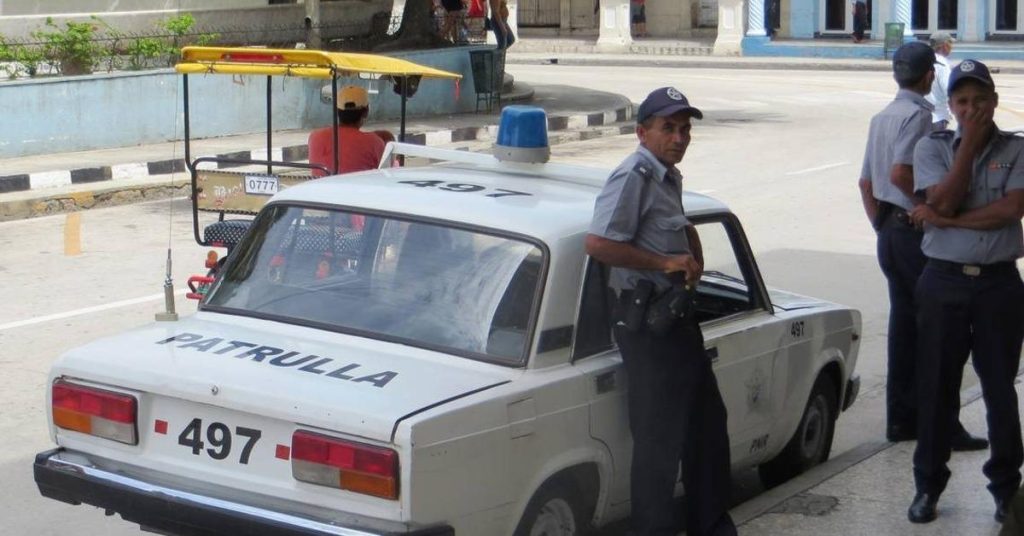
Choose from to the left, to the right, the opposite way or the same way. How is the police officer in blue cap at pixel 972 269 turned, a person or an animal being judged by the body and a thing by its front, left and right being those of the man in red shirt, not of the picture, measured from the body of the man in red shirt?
the opposite way

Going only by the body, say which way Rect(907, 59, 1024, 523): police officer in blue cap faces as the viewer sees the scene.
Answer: toward the camera

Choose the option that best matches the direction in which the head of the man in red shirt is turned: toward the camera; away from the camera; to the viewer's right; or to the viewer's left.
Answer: away from the camera

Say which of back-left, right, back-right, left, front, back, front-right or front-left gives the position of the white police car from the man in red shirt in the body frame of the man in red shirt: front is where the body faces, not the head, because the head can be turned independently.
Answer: back

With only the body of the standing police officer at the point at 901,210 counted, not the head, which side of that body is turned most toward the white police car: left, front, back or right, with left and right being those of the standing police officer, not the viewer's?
back

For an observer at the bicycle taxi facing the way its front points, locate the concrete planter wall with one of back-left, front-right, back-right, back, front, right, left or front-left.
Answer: front-left

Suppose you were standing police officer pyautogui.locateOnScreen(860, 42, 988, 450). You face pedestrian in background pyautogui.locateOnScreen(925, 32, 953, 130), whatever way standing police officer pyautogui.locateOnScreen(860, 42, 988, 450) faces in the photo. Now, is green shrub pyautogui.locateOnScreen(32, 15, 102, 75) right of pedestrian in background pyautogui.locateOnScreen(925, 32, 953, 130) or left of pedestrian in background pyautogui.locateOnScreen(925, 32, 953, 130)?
left

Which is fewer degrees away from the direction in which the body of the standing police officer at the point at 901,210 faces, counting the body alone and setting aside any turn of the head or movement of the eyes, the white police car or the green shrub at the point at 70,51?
the green shrub

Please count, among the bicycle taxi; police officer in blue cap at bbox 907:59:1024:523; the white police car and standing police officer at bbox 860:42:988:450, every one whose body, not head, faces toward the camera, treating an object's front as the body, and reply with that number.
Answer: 1

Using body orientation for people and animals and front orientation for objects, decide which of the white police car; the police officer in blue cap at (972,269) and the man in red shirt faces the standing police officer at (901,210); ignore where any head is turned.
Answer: the white police car

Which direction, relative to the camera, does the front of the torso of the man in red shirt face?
away from the camera

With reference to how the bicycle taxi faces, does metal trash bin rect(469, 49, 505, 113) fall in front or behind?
in front

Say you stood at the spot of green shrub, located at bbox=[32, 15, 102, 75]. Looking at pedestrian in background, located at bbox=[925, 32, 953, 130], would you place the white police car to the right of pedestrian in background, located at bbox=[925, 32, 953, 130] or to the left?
right

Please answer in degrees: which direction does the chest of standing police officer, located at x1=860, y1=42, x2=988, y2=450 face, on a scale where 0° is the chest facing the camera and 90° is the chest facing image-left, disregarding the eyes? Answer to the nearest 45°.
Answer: approximately 225°
